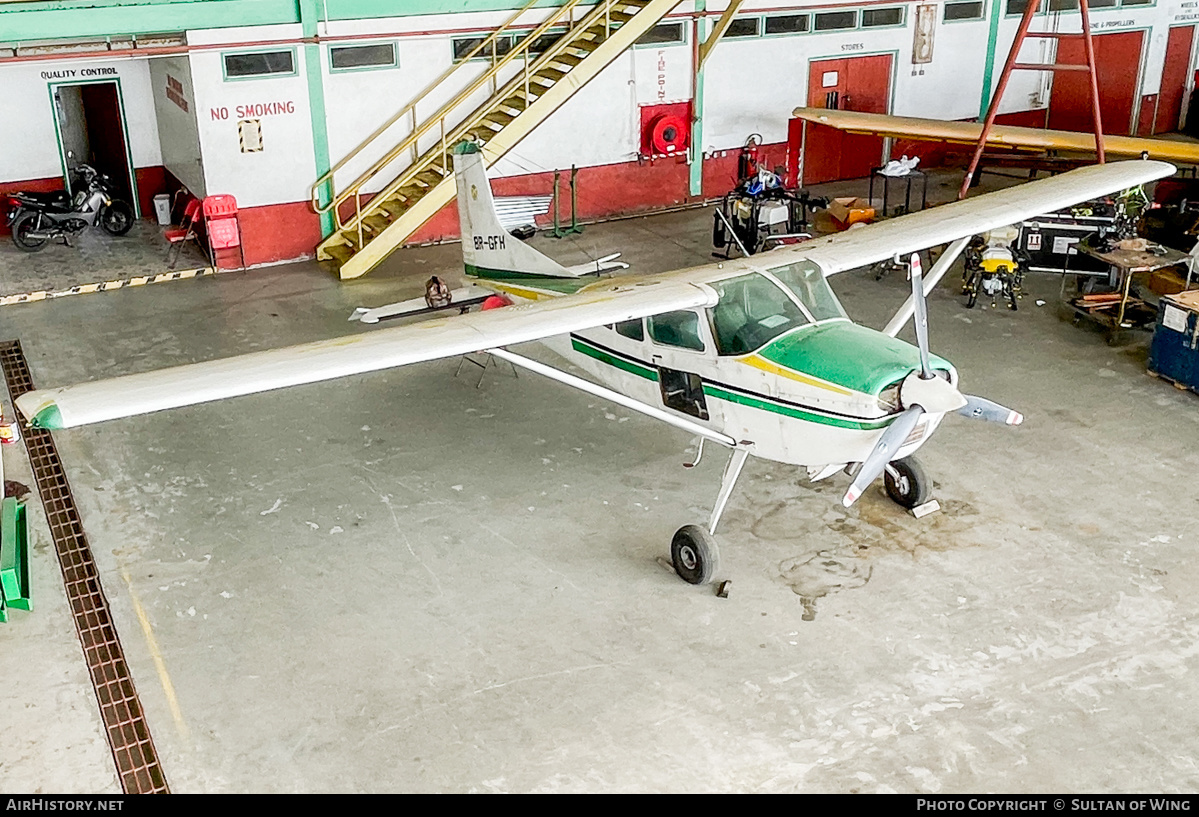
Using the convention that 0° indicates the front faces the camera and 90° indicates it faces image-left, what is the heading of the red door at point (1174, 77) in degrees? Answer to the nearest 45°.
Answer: approximately 0°

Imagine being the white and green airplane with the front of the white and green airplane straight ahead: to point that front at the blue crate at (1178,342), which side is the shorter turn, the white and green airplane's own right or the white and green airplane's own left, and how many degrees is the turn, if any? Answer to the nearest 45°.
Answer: approximately 90° to the white and green airplane's own left

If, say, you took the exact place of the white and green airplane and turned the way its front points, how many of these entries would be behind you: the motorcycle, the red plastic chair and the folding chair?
3

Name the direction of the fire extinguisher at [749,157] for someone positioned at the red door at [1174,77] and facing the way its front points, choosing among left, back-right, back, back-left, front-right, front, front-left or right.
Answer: front-right

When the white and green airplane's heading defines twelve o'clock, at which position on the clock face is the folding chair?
The folding chair is roughly at 6 o'clock from the white and green airplane.

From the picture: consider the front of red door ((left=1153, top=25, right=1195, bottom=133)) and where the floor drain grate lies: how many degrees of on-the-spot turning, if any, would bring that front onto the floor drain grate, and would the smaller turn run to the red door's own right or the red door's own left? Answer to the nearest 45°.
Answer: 0° — it already faces it

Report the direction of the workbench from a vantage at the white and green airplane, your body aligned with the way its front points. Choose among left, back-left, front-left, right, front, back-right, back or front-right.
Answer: left

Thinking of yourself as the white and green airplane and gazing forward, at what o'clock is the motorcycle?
The motorcycle is roughly at 6 o'clock from the white and green airplane.

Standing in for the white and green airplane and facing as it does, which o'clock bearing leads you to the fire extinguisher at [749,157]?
The fire extinguisher is roughly at 8 o'clock from the white and green airplane.

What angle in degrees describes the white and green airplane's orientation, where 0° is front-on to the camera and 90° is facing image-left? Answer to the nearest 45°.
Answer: approximately 315°
